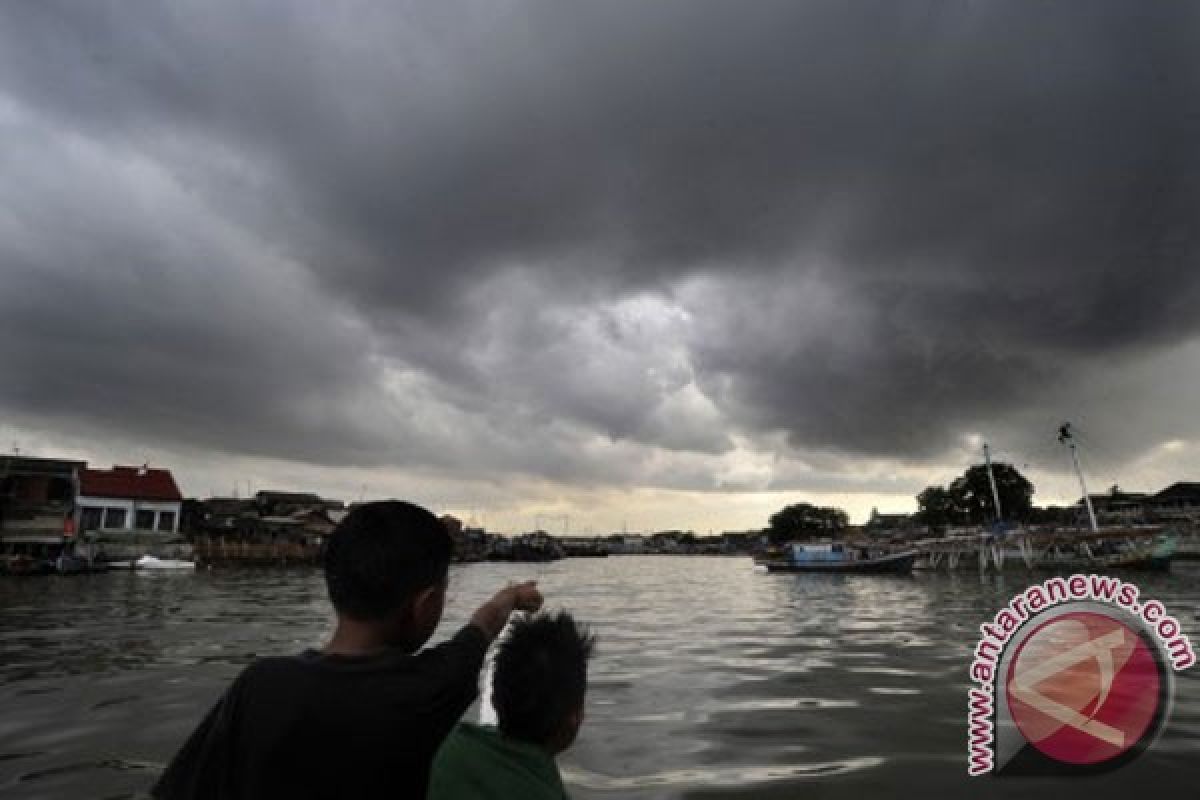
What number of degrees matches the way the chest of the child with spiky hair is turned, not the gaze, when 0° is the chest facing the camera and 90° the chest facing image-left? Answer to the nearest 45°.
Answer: approximately 225°

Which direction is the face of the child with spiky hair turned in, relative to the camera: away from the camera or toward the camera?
away from the camera
